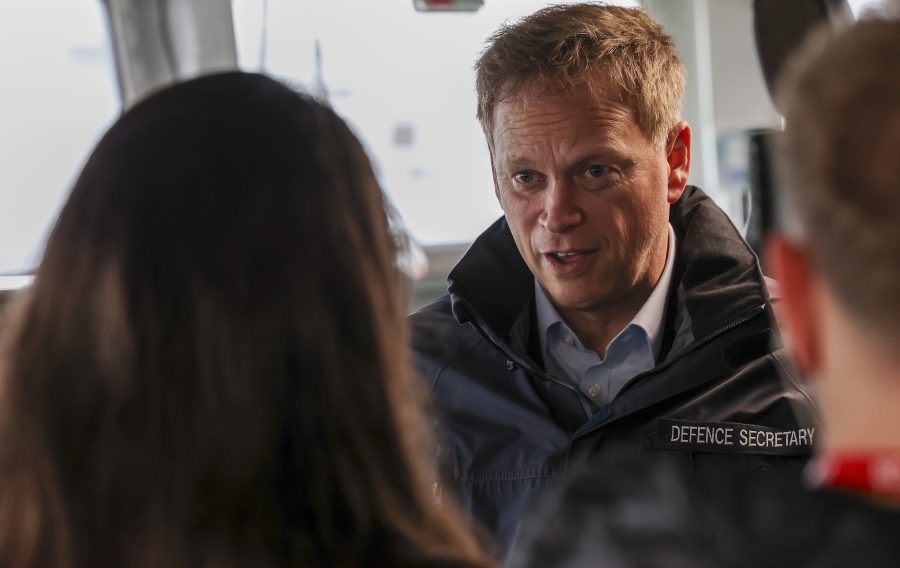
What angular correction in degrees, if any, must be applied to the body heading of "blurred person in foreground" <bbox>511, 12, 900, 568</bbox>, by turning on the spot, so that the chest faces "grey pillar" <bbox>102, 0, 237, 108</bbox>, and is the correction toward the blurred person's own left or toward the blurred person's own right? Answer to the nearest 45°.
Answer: approximately 45° to the blurred person's own left

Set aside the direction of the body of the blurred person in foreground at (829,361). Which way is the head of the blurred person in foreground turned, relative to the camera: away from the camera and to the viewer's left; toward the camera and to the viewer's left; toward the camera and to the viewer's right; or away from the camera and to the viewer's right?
away from the camera and to the viewer's left

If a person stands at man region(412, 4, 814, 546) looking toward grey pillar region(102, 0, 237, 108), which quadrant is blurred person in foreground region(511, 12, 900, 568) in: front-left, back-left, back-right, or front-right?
back-left

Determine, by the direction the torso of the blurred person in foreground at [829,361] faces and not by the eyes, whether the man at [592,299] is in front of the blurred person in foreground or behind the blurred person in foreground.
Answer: in front

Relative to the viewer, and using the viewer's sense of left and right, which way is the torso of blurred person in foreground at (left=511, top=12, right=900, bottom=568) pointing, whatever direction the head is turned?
facing away from the viewer
